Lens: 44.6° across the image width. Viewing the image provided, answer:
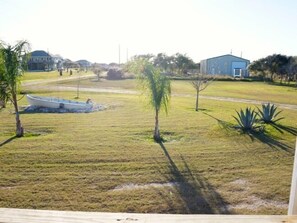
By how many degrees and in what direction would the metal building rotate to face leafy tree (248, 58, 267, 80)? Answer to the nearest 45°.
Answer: approximately 45° to its left

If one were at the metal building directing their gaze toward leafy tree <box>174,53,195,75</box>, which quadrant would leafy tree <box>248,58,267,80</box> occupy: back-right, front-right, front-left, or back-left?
back-left

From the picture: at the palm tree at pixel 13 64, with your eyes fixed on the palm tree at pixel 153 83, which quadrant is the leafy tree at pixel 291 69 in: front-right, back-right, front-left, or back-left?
front-left

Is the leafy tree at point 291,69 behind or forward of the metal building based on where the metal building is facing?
forward

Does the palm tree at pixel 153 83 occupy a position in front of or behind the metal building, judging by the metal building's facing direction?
in front

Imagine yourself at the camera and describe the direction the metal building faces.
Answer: facing the viewer

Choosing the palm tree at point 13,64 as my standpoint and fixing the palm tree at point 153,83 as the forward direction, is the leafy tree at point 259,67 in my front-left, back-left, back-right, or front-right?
front-left

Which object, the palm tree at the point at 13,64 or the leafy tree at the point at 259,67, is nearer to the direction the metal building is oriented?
the palm tree

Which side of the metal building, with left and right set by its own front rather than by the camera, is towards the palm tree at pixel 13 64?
front

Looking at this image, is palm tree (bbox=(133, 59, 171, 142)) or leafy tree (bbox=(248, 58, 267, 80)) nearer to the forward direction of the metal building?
the palm tree

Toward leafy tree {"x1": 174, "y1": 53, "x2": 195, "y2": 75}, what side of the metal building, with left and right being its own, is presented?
right

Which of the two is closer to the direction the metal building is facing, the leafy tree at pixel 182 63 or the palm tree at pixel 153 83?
the palm tree
